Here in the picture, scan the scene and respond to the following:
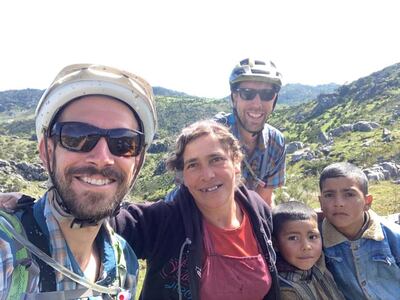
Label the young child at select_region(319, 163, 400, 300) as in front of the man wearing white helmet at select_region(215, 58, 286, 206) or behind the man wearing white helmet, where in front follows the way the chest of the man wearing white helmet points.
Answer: in front

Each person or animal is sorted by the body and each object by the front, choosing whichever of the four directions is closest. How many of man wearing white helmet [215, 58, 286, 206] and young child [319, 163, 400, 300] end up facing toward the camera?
2

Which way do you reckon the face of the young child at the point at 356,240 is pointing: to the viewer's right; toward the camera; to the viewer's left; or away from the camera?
toward the camera

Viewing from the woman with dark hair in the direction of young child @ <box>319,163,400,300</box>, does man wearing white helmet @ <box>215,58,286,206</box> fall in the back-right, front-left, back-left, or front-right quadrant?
front-left

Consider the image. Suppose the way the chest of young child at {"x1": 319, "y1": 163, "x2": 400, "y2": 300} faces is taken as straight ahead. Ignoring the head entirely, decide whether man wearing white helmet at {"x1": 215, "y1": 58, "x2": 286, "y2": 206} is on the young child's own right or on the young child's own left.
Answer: on the young child's own right

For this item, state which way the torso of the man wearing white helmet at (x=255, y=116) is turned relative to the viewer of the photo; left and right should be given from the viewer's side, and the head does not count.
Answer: facing the viewer

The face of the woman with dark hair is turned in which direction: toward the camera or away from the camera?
toward the camera

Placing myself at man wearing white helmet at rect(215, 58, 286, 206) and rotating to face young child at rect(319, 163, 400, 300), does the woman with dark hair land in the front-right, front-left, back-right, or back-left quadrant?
front-right

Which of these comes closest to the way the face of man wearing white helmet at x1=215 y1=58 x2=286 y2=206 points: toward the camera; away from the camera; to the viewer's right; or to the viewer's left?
toward the camera

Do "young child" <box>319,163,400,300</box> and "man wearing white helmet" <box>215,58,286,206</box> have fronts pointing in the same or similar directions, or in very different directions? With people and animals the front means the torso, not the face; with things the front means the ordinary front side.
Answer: same or similar directions

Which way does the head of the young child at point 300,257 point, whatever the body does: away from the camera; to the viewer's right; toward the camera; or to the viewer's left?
toward the camera
